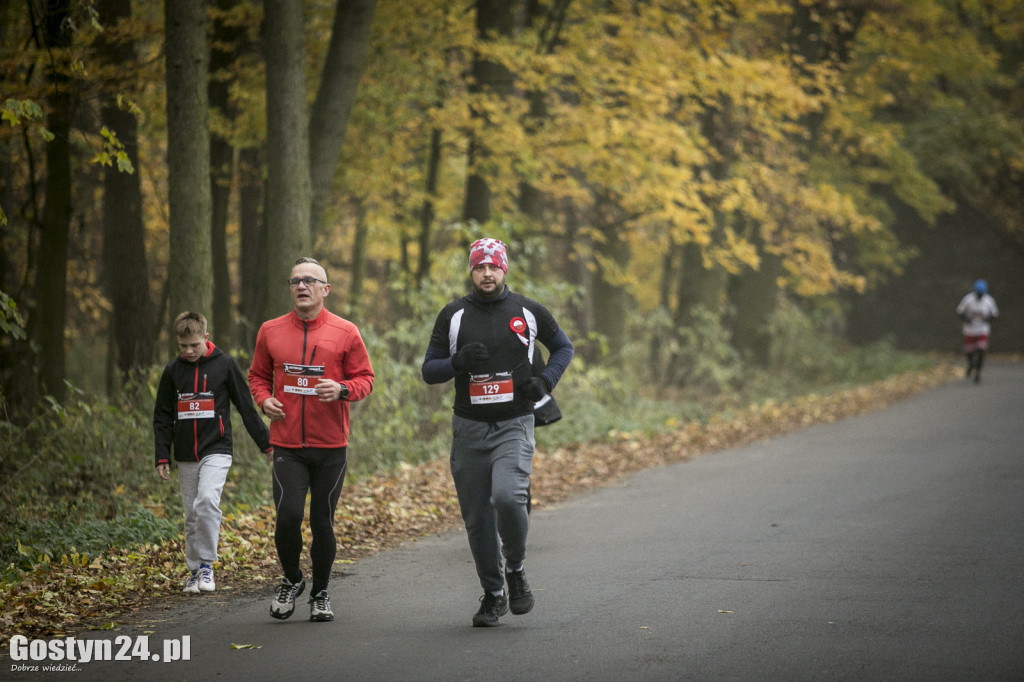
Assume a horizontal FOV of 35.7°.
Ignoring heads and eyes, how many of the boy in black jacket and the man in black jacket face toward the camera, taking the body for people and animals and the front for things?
2

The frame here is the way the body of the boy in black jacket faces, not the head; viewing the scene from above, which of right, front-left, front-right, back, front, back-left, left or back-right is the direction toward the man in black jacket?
front-left

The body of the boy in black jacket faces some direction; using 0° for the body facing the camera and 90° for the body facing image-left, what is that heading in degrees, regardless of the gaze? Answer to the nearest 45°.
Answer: approximately 0°

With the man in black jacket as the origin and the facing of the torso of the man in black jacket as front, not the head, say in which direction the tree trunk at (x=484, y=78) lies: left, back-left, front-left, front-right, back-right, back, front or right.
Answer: back

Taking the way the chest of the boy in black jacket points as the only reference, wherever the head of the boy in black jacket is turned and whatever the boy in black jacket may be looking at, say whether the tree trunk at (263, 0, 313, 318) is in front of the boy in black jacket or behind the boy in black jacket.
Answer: behind

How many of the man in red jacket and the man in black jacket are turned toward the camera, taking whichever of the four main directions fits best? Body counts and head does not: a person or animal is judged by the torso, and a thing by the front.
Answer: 2

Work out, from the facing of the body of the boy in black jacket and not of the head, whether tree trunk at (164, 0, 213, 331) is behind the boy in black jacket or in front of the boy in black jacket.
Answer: behind

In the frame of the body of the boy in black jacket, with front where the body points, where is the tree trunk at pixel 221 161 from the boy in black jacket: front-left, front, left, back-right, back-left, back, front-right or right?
back

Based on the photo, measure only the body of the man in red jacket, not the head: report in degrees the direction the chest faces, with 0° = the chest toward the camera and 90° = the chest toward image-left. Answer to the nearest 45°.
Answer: approximately 0°
